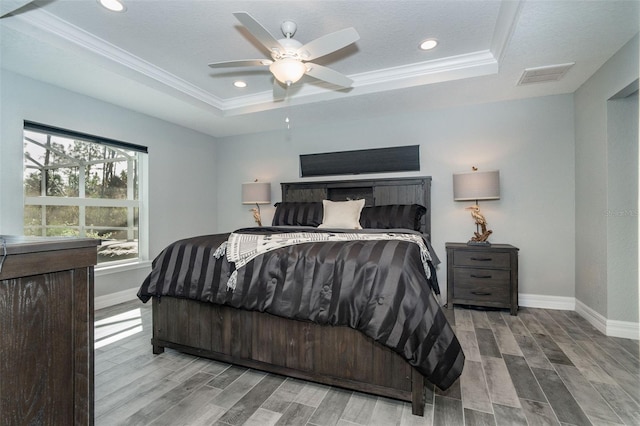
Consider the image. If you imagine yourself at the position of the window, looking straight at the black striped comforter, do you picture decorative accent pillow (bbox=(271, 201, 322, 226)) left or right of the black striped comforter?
left

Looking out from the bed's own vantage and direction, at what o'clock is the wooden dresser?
The wooden dresser is roughly at 12 o'clock from the bed.
